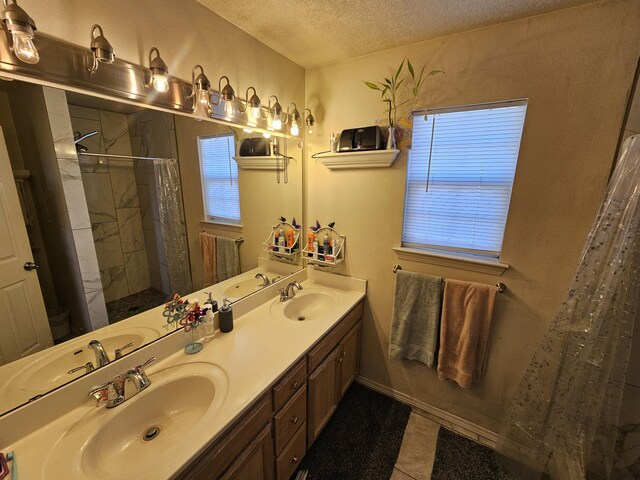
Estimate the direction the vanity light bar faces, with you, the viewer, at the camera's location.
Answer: facing the viewer and to the right of the viewer

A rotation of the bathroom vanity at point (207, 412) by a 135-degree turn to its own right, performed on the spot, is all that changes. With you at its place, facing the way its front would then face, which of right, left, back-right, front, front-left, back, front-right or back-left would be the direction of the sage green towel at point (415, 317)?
back

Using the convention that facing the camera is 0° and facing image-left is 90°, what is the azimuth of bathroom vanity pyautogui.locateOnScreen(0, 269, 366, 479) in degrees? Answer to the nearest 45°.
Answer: approximately 315°

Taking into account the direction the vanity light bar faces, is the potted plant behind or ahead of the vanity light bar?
ahead

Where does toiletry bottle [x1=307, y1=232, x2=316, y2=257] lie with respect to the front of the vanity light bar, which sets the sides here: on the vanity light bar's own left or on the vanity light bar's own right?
on the vanity light bar's own left

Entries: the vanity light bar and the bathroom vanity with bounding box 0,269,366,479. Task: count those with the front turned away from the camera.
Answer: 0

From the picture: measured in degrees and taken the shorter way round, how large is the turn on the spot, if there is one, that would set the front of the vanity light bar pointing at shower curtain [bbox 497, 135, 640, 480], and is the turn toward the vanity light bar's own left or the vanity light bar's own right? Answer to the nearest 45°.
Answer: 0° — it already faces it
